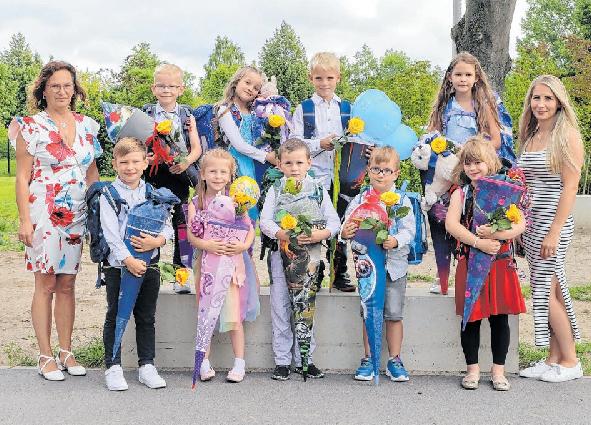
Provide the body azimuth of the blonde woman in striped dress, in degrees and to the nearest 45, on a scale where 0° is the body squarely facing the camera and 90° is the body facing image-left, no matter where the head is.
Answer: approximately 45°

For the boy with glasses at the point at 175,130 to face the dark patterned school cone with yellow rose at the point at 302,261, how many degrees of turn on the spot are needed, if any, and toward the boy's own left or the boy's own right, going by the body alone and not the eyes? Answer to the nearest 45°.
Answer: approximately 45° to the boy's own left

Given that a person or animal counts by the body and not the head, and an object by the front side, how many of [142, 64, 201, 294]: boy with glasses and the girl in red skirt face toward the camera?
2

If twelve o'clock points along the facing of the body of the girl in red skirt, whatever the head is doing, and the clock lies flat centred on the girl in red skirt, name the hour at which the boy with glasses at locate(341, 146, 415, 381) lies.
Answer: The boy with glasses is roughly at 3 o'clock from the girl in red skirt.

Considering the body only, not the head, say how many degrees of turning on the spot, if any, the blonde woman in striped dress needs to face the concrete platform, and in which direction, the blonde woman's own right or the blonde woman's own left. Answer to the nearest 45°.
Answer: approximately 45° to the blonde woman's own right

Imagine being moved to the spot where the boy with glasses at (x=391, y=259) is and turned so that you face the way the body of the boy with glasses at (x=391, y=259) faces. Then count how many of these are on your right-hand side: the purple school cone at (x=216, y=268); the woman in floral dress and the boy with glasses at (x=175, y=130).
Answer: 3

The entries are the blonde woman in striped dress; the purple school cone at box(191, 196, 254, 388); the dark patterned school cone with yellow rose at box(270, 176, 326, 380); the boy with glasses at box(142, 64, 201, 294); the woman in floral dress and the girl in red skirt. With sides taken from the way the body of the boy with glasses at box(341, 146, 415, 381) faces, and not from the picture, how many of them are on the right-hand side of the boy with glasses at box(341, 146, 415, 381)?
4

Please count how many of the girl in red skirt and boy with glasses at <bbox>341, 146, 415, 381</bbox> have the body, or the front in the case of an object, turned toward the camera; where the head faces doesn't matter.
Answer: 2

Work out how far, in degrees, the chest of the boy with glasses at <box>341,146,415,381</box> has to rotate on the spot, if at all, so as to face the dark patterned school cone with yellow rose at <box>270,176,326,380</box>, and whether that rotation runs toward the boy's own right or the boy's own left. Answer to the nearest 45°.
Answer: approximately 90° to the boy's own right

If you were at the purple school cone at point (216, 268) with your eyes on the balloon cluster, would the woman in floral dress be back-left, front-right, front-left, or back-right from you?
back-left
